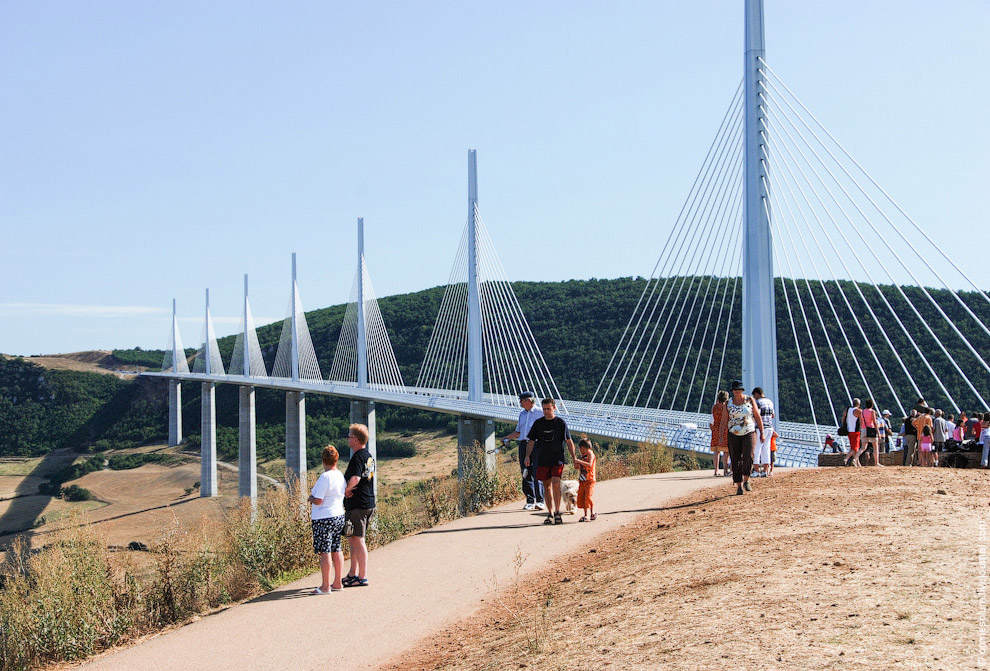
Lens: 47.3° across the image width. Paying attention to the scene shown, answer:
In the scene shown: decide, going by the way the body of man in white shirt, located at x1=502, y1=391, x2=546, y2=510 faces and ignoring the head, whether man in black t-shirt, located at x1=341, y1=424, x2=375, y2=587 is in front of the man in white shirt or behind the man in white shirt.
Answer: in front

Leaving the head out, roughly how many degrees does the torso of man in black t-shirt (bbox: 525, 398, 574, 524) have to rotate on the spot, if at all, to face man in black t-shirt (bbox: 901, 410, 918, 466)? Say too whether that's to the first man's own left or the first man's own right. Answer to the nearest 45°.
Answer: approximately 135° to the first man's own left

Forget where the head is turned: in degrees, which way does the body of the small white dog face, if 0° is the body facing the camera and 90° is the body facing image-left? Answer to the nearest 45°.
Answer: approximately 0°

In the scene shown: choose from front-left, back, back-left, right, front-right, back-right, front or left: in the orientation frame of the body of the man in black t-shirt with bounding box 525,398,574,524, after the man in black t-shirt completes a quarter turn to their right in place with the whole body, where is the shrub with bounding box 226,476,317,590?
front

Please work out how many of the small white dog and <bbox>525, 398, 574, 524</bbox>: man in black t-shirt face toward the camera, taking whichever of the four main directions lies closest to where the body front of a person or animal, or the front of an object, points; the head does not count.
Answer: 2

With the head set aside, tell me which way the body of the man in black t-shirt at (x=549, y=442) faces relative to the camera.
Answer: toward the camera

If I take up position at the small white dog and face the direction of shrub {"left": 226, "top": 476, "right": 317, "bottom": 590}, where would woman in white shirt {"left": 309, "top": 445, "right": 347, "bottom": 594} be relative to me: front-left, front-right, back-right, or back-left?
front-left

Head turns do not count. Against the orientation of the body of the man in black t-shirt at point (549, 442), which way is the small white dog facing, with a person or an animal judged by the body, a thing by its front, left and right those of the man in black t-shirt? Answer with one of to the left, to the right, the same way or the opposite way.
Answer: the same way

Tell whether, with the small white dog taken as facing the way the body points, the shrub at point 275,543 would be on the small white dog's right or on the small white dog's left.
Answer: on the small white dog's right

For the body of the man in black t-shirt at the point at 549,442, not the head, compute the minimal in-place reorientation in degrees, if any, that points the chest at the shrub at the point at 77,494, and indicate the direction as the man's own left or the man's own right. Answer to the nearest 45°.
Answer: approximately 135° to the man's own right
